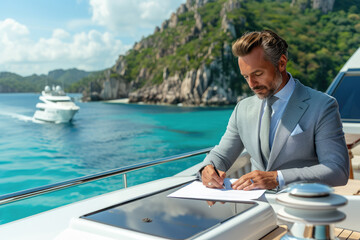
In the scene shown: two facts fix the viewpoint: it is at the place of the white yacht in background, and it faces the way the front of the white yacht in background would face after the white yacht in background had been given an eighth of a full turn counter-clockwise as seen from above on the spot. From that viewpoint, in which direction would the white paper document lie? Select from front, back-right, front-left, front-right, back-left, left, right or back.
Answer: right

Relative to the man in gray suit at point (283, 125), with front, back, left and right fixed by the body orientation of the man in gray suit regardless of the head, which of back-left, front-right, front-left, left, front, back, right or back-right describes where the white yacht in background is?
right

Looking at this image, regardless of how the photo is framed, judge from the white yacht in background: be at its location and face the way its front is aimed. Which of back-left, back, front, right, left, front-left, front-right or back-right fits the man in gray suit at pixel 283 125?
front-right

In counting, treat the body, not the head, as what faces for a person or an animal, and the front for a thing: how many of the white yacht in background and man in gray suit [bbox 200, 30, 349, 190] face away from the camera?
0

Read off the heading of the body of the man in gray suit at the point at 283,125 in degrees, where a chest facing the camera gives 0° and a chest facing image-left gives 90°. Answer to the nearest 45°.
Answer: approximately 45°

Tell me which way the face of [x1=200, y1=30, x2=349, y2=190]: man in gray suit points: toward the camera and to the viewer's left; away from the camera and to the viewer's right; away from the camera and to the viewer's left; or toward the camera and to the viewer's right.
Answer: toward the camera and to the viewer's left
